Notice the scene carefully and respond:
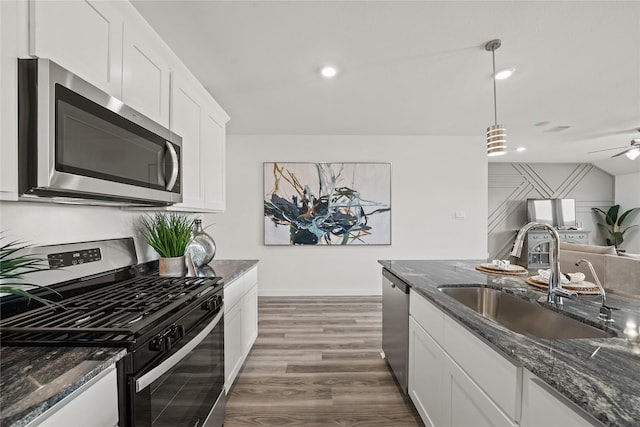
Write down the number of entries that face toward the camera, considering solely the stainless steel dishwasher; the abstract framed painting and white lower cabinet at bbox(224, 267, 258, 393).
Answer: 1

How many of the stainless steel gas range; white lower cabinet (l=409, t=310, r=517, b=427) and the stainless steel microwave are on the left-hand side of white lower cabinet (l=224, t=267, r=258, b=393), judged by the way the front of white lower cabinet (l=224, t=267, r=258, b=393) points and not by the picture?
0

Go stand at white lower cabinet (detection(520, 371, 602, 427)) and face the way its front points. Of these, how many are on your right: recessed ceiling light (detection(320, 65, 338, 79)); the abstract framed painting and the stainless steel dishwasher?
3

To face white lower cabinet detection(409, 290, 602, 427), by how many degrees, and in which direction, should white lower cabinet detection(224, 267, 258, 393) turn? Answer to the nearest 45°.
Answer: approximately 45° to its right

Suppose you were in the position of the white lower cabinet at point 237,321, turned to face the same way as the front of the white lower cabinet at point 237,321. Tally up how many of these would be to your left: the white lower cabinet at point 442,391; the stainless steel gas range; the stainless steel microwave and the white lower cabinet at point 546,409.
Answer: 0

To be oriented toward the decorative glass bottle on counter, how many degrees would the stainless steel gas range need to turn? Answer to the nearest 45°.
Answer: approximately 90° to its left

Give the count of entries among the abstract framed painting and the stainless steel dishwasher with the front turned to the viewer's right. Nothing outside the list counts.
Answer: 0

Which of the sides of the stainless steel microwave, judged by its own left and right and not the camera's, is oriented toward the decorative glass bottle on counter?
left

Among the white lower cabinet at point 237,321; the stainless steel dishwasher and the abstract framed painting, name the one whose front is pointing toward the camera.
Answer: the abstract framed painting

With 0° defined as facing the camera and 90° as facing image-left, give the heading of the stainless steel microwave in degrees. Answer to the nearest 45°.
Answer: approximately 315°

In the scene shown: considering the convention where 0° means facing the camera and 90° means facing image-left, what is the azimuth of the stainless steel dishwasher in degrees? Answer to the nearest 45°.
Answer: approximately 90°

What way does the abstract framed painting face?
toward the camera

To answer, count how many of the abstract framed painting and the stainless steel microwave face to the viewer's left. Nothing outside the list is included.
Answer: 0

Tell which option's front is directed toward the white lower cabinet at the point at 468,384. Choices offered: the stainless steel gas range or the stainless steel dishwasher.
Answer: the stainless steel gas range

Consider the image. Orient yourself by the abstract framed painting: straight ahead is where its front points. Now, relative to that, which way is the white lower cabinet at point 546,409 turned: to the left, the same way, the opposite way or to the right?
to the right

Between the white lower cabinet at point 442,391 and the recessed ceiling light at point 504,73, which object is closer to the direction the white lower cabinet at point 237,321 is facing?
the recessed ceiling light

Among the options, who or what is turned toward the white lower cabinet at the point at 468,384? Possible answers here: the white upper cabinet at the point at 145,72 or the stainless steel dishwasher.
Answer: the white upper cabinet

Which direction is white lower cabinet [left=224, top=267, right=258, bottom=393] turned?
to the viewer's right

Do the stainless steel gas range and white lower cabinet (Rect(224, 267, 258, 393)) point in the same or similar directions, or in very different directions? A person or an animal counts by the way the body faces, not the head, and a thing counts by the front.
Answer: same or similar directions
